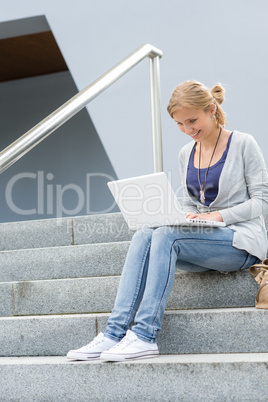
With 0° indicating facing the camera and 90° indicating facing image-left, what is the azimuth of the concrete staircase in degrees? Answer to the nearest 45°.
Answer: approximately 0°
